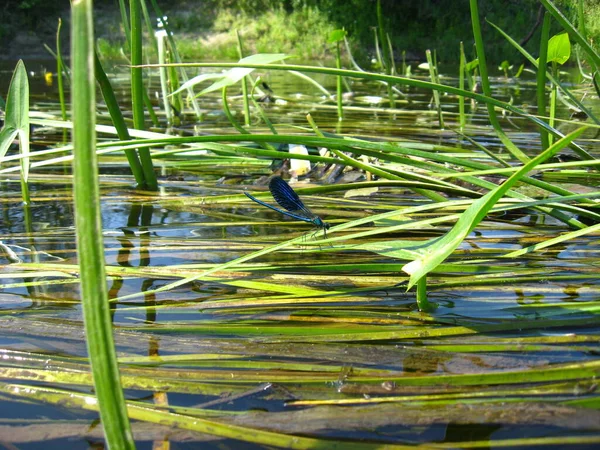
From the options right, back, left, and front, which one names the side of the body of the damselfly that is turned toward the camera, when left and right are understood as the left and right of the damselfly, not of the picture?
right
